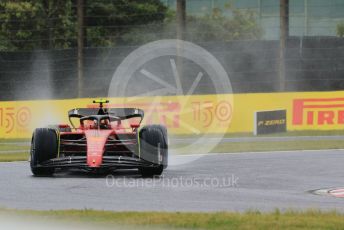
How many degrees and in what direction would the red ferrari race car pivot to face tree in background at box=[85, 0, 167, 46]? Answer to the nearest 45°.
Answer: approximately 180°

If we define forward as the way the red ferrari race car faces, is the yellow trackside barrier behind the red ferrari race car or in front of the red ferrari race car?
behind

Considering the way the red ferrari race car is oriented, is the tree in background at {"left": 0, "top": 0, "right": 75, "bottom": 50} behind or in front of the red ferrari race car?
behind

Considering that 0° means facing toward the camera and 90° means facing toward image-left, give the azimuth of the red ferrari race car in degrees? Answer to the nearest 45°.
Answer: approximately 0°

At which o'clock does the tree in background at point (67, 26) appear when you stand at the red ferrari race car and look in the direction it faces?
The tree in background is roughly at 6 o'clock from the red ferrari race car.
